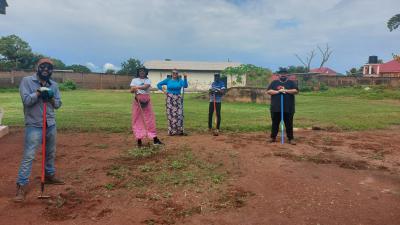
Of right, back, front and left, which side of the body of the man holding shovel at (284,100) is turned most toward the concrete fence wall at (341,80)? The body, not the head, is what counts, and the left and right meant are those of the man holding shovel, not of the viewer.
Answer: back

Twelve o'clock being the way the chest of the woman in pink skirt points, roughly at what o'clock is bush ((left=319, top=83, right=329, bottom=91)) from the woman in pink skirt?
The bush is roughly at 7 o'clock from the woman in pink skirt.

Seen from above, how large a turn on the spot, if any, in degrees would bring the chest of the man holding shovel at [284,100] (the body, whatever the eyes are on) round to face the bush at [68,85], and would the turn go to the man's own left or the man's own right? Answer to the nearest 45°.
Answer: approximately 135° to the man's own right

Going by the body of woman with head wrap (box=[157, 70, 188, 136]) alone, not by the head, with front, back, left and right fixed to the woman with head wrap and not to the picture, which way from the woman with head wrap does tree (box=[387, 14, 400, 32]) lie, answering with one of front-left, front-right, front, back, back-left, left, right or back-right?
back-left

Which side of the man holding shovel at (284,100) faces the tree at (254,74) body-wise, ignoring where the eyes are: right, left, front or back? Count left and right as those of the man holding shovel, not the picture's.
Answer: back

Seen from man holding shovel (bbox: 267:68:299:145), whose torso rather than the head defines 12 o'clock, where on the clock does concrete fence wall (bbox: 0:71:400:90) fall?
The concrete fence wall is roughly at 5 o'clock from the man holding shovel.

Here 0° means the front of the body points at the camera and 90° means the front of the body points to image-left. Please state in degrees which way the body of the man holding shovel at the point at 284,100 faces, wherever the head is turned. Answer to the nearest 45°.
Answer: approximately 0°

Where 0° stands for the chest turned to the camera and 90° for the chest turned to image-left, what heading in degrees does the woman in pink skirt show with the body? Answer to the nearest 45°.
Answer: approximately 0°

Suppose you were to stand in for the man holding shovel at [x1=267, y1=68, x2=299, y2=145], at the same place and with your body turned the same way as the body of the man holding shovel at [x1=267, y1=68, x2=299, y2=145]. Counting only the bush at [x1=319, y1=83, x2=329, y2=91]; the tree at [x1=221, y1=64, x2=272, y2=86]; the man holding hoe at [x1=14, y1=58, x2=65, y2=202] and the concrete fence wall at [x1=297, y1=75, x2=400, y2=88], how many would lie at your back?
3
